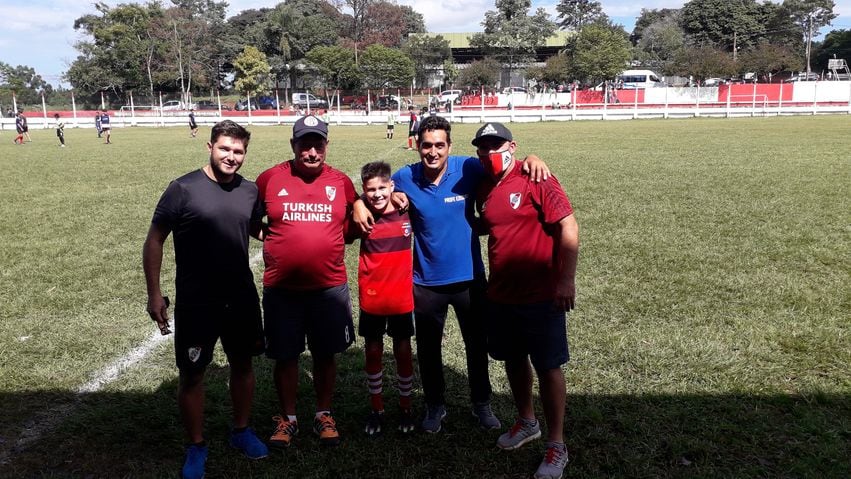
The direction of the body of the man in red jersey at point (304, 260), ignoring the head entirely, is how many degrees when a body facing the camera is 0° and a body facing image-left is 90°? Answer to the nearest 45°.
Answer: approximately 0°

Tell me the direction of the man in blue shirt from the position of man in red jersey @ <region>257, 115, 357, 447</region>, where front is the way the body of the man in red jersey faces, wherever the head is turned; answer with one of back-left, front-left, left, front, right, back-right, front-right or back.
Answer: left

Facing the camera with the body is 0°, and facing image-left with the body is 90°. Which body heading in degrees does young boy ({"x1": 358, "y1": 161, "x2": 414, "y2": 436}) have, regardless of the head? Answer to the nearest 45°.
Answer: approximately 0°

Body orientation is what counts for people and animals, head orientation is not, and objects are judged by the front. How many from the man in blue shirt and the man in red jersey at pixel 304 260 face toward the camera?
2

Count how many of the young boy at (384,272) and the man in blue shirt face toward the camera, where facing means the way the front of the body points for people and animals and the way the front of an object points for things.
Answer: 2

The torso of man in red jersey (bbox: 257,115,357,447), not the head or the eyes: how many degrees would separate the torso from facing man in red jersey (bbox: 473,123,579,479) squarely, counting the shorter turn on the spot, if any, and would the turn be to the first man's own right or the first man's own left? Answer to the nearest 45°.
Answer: approximately 90° to the first man's own left
